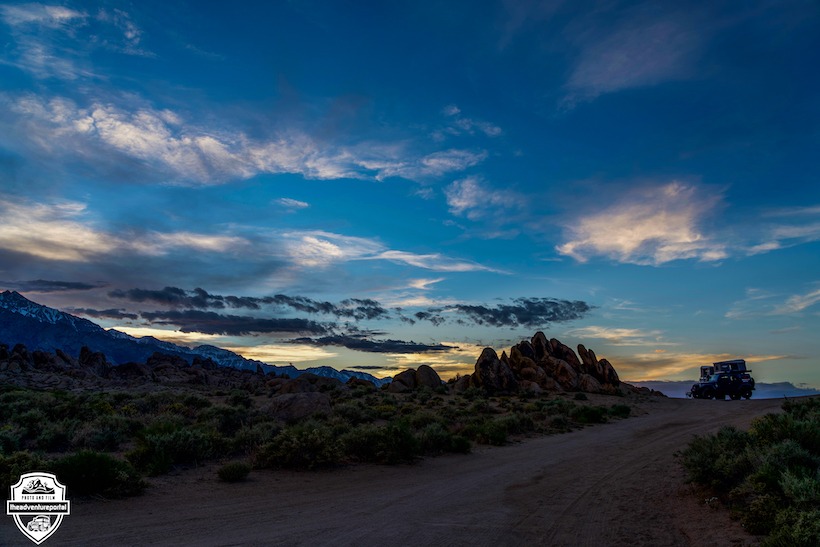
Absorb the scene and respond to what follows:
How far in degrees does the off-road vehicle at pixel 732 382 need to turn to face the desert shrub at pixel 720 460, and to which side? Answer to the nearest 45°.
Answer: approximately 45° to its left

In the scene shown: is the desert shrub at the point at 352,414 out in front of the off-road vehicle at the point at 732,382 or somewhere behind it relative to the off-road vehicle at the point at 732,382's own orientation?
in front

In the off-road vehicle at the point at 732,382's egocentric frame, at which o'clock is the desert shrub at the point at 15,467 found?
The desert shrub is roughly at 11 o'clock from the off-road vehicle.

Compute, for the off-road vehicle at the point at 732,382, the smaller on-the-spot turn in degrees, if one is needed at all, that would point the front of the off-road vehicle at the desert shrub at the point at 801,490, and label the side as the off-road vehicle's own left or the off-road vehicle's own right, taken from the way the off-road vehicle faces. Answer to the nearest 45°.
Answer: approximately 45° to the off-road vehicle's own left

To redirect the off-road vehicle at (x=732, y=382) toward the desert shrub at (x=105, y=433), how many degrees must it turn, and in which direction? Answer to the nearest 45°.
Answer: approximately 45° to its left

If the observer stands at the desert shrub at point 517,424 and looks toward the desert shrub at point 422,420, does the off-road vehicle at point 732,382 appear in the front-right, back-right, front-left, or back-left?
back-right

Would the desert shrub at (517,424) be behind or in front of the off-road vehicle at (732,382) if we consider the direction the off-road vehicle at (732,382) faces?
in front

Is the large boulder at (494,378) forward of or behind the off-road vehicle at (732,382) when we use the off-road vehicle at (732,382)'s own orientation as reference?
forward

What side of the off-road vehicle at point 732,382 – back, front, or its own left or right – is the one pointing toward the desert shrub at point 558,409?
front

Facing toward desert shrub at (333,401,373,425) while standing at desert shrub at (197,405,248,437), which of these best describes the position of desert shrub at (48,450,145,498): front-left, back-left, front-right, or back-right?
back-right

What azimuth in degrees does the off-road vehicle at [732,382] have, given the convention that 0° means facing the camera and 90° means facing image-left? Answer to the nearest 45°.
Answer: approximately 45°

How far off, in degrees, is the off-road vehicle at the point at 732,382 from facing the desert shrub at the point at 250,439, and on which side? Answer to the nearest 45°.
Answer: approximately 45° to its left

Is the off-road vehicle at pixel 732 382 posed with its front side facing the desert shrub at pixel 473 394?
yes
